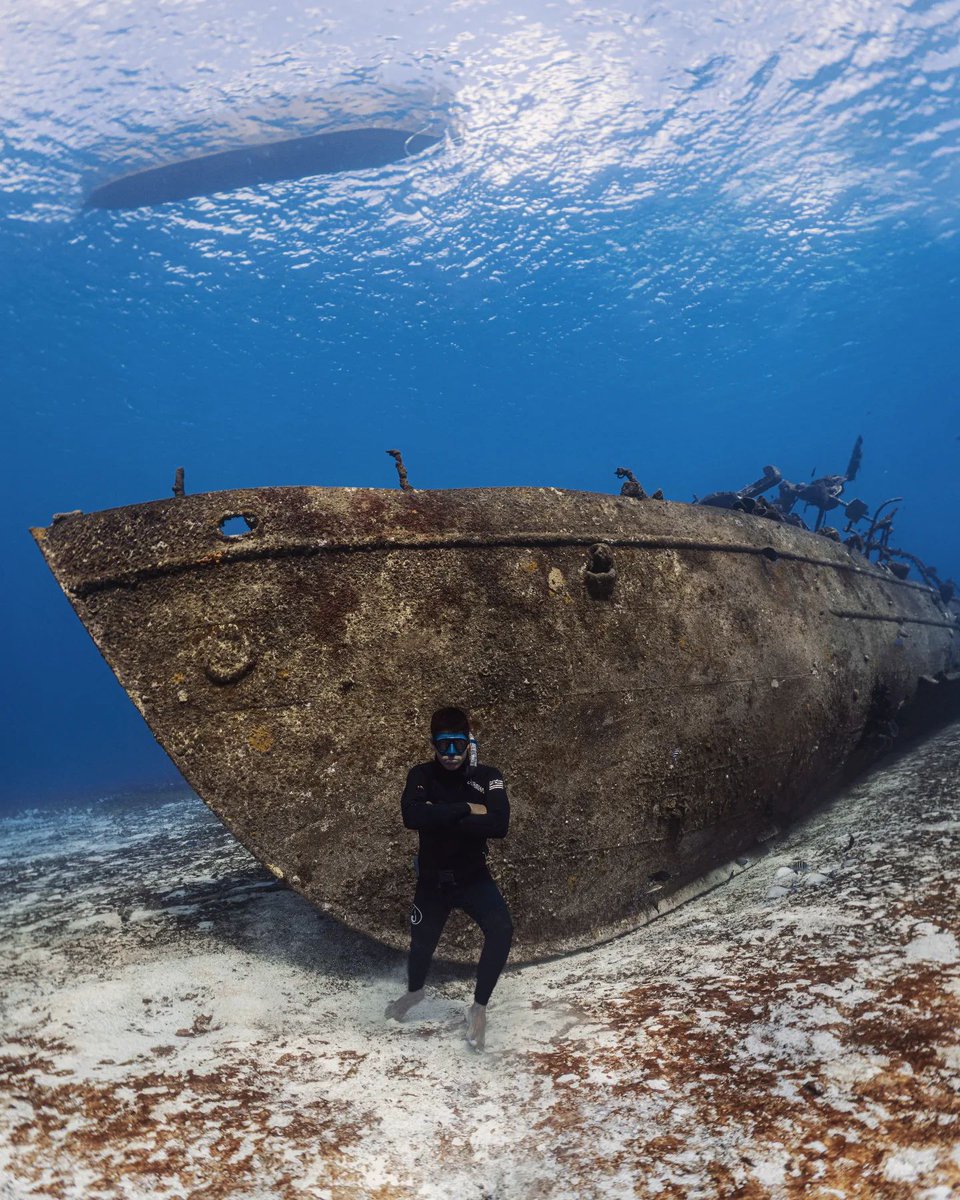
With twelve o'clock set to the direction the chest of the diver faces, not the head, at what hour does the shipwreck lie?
The shipwreck is roughly at 6 o'clock from the diver.

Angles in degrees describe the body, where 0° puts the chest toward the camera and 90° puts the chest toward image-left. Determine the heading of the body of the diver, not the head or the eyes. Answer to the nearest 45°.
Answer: approximately 0°

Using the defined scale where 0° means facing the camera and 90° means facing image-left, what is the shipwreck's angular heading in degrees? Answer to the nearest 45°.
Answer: approximately 45°

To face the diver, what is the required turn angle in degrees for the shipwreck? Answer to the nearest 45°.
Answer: approximately 45° to its left
